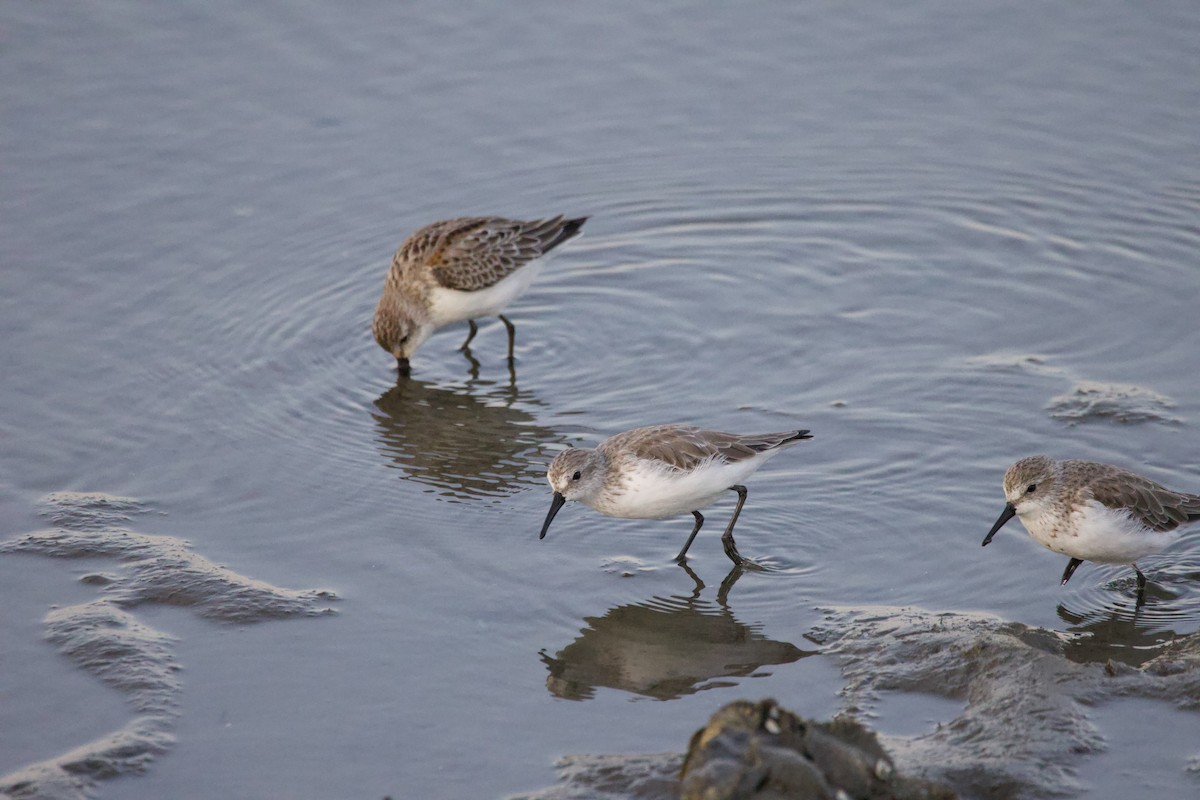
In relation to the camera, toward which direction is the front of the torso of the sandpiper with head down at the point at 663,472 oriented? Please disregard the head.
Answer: to the viewer's left

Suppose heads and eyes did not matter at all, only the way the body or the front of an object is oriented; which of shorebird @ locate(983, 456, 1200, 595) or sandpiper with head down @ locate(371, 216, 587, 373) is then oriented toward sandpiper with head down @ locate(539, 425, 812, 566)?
the shorebird

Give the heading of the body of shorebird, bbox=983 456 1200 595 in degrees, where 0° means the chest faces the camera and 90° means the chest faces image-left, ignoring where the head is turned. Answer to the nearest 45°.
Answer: approximately 90°

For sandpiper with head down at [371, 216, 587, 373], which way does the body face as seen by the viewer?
to the viewer's left

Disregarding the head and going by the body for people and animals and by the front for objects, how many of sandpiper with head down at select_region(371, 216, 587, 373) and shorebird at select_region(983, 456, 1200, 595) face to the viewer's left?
2

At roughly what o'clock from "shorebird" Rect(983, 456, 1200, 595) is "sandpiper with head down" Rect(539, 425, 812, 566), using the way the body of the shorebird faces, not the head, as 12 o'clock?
The sandpiper with head down is roughly at 12 o'clock from the shorebird.

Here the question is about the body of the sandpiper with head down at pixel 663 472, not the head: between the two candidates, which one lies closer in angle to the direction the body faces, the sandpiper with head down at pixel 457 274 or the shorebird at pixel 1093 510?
the sandpiper with head down

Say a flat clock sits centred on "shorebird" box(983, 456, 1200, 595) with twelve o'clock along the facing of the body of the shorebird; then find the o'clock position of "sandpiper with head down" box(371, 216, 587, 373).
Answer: The sandpiper with head down is roughly at 1 o'clock from the shorebird.

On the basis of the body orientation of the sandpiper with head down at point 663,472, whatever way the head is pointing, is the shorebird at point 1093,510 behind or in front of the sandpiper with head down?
behind

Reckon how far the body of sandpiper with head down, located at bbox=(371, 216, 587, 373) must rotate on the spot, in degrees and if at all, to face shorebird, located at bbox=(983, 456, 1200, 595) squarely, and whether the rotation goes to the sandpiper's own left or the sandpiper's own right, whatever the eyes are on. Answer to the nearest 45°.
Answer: approximately 135° to the sandpiper's own left
